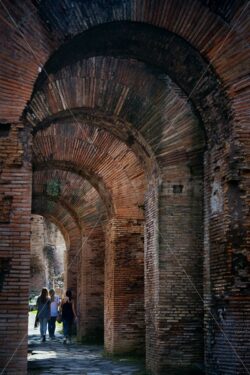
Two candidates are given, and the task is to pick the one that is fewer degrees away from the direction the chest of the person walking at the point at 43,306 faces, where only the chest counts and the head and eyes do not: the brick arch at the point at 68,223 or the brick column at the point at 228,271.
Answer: the brick arch
